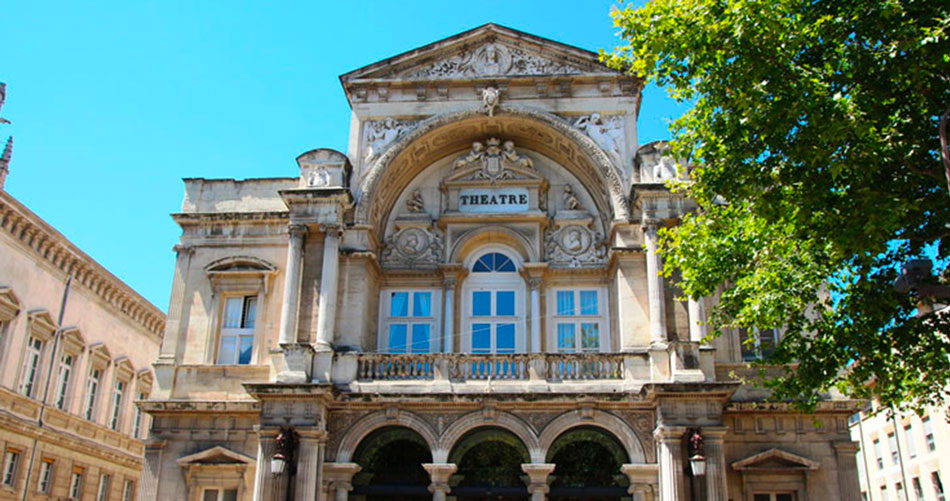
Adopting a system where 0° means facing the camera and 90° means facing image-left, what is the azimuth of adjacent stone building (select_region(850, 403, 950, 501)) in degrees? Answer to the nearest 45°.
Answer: approximately 45°

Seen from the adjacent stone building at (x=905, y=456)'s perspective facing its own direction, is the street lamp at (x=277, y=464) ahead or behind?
ahead

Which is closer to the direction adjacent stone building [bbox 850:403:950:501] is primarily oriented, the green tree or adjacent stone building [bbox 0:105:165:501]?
the adjacent stone building

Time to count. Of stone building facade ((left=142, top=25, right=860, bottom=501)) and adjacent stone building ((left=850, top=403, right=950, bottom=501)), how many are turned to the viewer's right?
0

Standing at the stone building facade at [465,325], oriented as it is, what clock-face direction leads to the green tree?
The green tree is roughly at 11 o'clock from the stone building facade.

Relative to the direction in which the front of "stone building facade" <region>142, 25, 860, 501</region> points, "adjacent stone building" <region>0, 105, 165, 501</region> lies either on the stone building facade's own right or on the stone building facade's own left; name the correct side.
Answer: on the stone building facade's own right

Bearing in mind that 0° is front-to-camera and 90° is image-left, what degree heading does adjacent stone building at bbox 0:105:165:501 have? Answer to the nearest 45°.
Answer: approximately 315°

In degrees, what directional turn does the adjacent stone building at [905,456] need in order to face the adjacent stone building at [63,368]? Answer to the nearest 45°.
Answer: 0° — it already faces it

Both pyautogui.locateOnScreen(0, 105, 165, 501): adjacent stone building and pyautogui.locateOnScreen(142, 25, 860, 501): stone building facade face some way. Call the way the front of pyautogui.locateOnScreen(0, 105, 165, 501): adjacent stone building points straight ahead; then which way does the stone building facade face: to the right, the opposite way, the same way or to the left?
to the right

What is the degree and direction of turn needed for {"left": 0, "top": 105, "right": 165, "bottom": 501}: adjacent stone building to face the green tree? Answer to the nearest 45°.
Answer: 0° — it already faces it

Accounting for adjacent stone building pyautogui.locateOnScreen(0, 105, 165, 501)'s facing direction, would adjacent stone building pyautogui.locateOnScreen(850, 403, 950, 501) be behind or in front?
in front

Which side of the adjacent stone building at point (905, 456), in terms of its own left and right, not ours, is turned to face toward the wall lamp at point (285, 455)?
front
